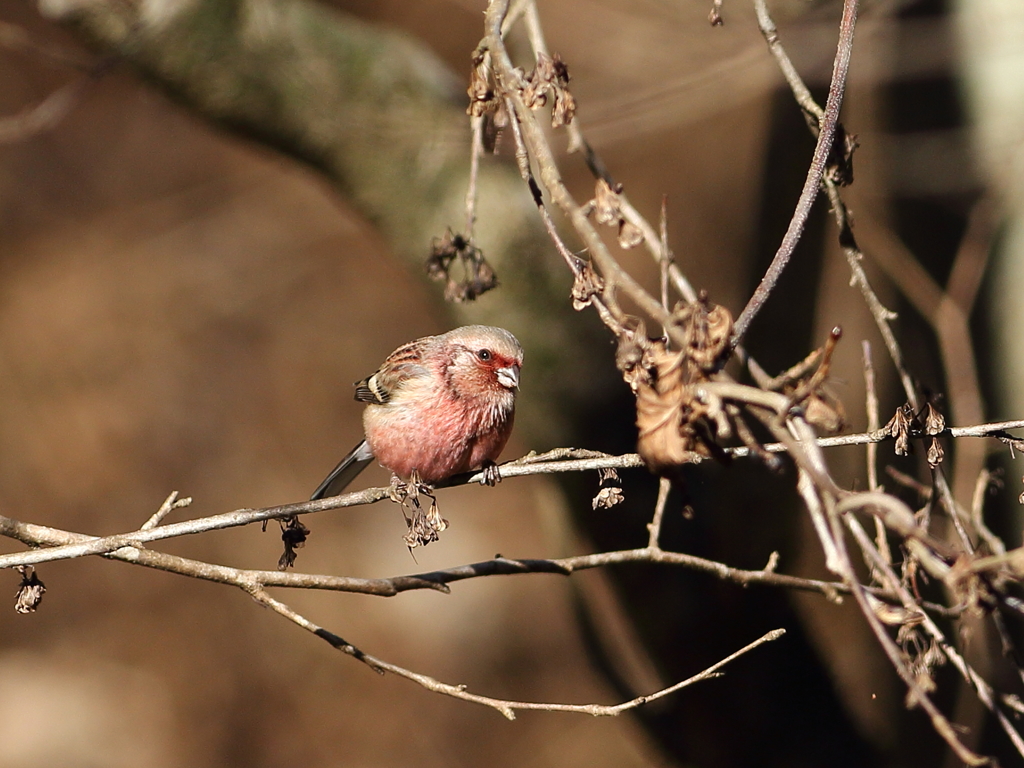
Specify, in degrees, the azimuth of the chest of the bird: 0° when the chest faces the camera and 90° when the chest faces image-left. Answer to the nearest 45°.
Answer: approximately 315°

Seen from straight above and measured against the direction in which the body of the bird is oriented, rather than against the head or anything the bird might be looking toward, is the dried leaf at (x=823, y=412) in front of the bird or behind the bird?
in front

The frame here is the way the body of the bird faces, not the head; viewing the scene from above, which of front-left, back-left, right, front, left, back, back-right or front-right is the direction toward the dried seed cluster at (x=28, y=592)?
right

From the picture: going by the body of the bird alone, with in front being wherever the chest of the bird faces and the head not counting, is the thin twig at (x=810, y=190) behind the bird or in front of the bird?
in front

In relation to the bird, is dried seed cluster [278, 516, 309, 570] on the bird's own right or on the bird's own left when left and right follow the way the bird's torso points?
on the bird's own right
